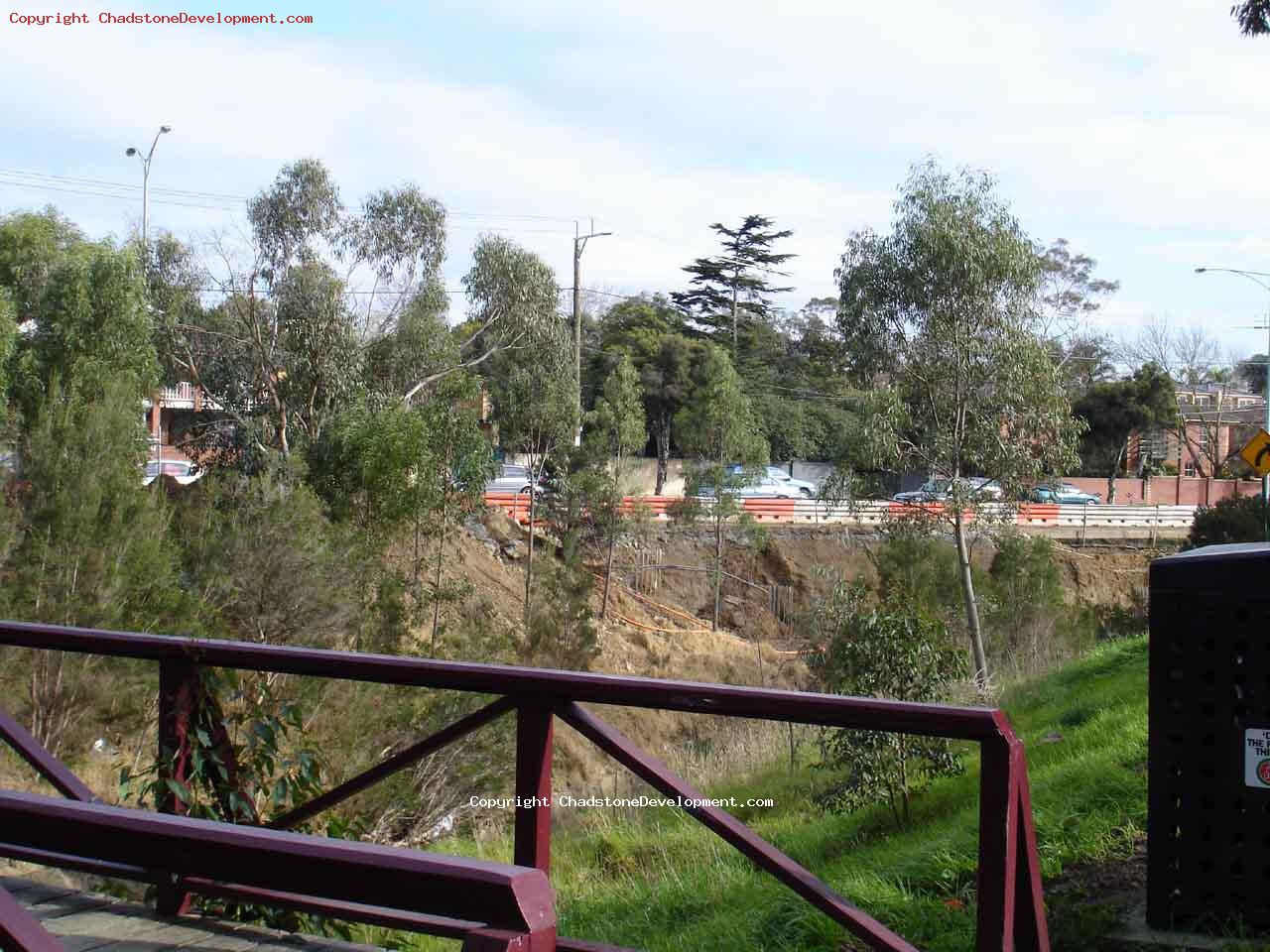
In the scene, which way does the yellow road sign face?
toward the camera

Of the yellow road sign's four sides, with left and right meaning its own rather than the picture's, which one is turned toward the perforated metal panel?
front

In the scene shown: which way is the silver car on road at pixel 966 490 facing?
to the viewer's left

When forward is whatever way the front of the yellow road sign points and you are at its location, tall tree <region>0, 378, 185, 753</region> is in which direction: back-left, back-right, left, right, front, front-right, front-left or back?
front-right

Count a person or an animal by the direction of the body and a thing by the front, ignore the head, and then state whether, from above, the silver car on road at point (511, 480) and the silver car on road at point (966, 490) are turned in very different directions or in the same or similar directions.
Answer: same or similar directions

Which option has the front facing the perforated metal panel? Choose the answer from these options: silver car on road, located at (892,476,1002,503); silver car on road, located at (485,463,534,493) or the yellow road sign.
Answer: the yellow road sign

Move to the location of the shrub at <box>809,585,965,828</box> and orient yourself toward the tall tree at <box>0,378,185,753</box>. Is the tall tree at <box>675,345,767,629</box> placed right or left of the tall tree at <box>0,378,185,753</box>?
right

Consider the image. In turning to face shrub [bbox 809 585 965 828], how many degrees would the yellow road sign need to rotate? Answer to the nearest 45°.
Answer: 0° — it already faces it

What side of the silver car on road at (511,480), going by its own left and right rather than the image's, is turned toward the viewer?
left

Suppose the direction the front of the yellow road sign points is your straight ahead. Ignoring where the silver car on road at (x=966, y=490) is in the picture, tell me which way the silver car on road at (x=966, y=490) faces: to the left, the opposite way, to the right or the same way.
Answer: to the right

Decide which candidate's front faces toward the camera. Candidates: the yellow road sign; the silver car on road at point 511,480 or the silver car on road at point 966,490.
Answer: the yellow road sign
